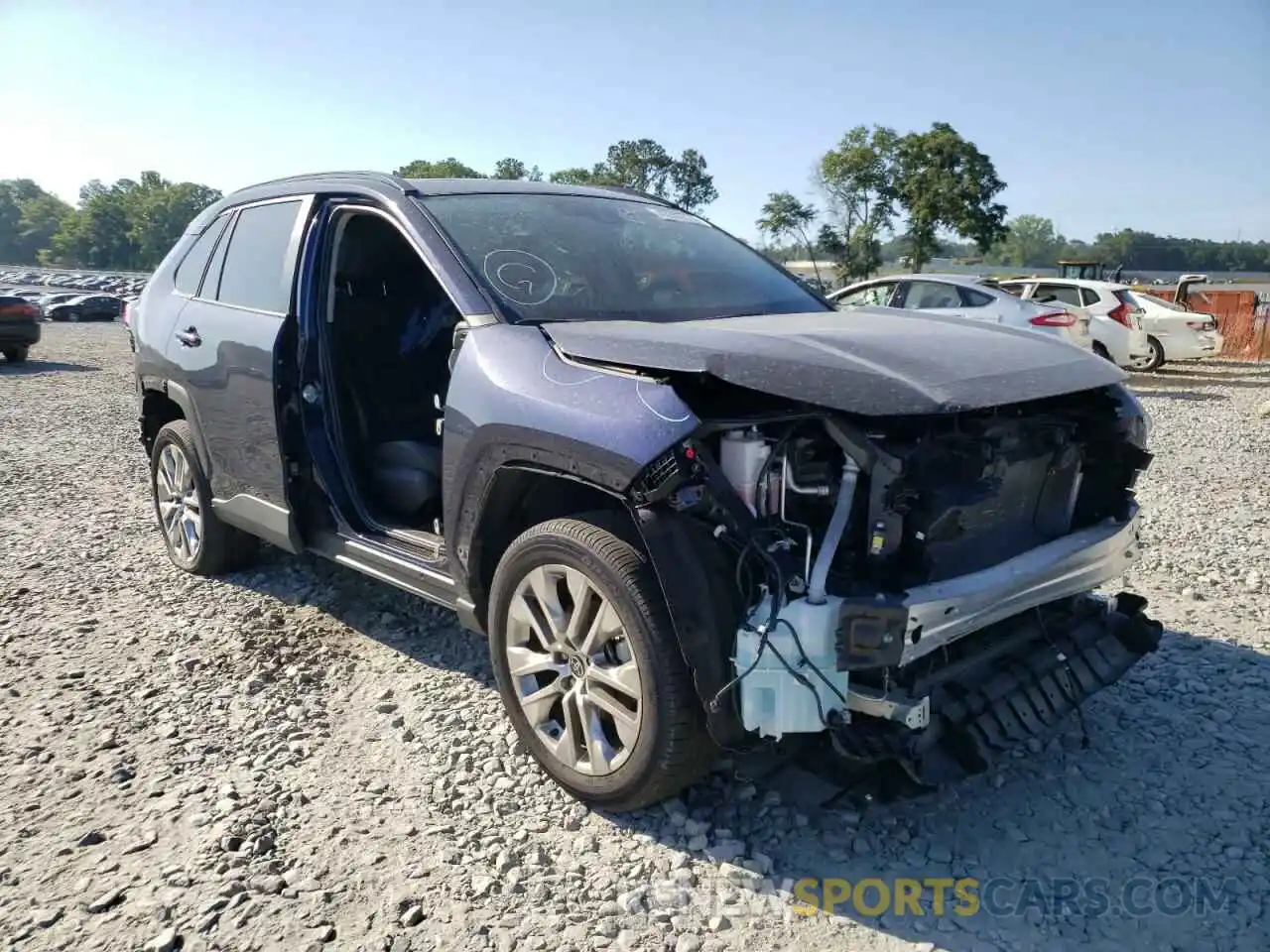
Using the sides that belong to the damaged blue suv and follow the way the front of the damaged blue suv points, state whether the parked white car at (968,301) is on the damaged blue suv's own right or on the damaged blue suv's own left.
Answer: on the damaged blue suv's own left

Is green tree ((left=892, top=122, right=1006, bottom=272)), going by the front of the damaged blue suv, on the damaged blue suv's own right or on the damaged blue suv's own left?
on the damaged blue suv's own left

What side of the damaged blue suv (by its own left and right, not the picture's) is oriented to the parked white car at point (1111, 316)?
left

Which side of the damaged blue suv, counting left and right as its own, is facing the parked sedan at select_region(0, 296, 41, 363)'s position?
back

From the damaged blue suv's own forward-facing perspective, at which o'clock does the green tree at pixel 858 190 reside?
The green tree is roughly at 8 o'clock from the damaged blue suv.

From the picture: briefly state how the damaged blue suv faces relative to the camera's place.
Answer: facing the viewer and to the right of the viewer

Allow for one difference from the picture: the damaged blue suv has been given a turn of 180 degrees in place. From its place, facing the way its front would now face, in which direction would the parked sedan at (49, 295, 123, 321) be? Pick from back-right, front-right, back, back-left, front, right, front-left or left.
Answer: front

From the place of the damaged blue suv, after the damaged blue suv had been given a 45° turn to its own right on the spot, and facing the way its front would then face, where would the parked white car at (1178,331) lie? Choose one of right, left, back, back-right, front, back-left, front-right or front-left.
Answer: back-left
